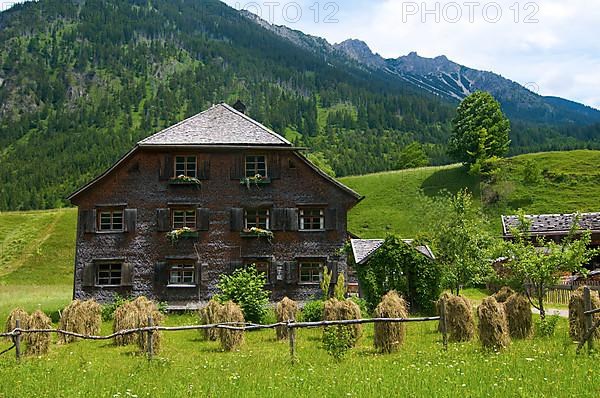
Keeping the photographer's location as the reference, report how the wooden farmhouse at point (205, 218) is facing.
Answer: facing the viewer

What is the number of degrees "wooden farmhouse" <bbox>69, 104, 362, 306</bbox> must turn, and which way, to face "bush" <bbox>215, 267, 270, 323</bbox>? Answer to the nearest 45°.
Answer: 0° — it already faces it

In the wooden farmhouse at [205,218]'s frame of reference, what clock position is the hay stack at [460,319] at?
The hay stack is roughly at 11 o'clock from the wooden farmhouse.

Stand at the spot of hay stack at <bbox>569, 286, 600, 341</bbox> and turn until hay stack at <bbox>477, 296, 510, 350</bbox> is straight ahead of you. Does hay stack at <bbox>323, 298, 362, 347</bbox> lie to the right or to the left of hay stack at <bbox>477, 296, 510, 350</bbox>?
right

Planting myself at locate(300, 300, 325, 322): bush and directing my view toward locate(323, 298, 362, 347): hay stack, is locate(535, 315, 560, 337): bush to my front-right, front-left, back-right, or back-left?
front-left

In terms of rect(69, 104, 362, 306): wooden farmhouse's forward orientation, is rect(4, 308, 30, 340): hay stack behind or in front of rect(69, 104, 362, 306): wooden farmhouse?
in front

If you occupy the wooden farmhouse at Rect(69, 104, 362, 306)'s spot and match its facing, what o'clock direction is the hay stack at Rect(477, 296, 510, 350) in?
The hay stack is roughly at 11 o'clock from the wooden farmhouse.

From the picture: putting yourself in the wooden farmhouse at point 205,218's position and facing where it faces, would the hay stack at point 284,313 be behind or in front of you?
in front

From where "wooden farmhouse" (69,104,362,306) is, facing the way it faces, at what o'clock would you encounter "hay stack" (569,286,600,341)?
The hay stack is roughly at 11 o'clock from the wooden farmhouse.

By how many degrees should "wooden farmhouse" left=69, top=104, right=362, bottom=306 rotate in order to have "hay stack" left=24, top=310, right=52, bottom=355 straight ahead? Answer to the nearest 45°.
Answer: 0° — it already faces it

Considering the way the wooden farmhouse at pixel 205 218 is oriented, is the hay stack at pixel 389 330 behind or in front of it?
in front

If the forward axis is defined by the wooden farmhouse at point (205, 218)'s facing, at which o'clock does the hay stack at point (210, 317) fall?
The hay stack is roughly at 12 o'clock from the wooden farmhouse.

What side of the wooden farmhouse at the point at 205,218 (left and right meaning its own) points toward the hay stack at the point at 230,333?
front
